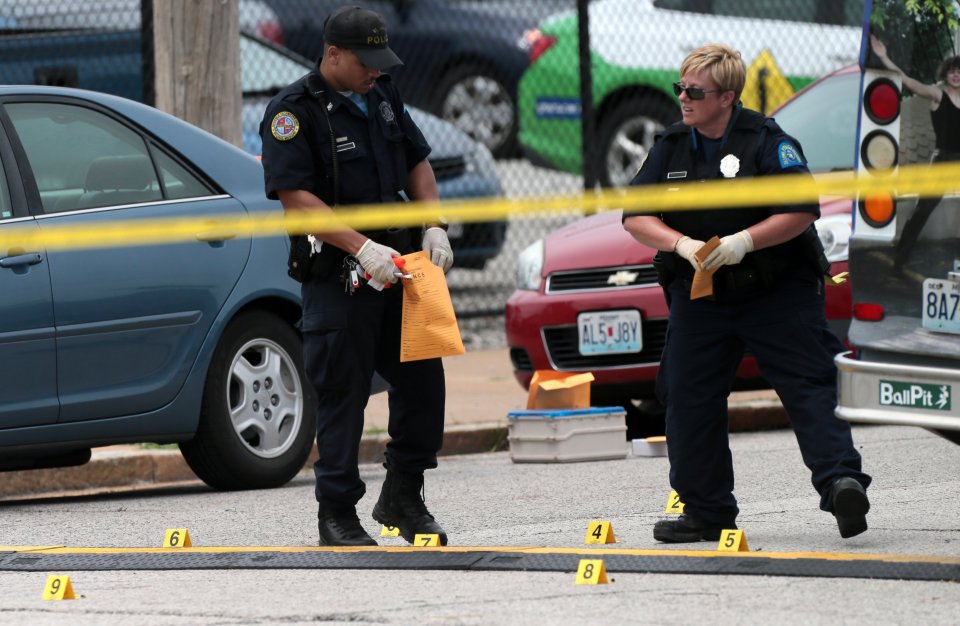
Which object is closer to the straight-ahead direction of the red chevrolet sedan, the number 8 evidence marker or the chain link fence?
the number 8 evidence marker

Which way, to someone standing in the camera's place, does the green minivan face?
facing to the right of the viewer

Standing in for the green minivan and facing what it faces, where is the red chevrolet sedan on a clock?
The red chevrolet sedan is roughly at 3 o'clock from the green minivan.

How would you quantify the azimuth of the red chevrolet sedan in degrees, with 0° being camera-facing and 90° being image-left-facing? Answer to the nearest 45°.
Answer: approximately 45°

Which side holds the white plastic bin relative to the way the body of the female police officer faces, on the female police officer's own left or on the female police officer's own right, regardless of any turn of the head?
on the female police officer's own right

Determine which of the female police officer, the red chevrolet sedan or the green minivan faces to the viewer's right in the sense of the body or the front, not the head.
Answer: the green minivan

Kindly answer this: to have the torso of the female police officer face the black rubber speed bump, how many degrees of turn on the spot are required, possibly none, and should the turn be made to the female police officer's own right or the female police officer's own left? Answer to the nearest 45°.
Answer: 0° — they already face it

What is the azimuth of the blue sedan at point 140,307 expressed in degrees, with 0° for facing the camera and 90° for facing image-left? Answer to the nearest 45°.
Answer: approximately 45°

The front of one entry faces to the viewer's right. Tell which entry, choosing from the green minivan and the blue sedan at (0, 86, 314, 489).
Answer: the green minivan
